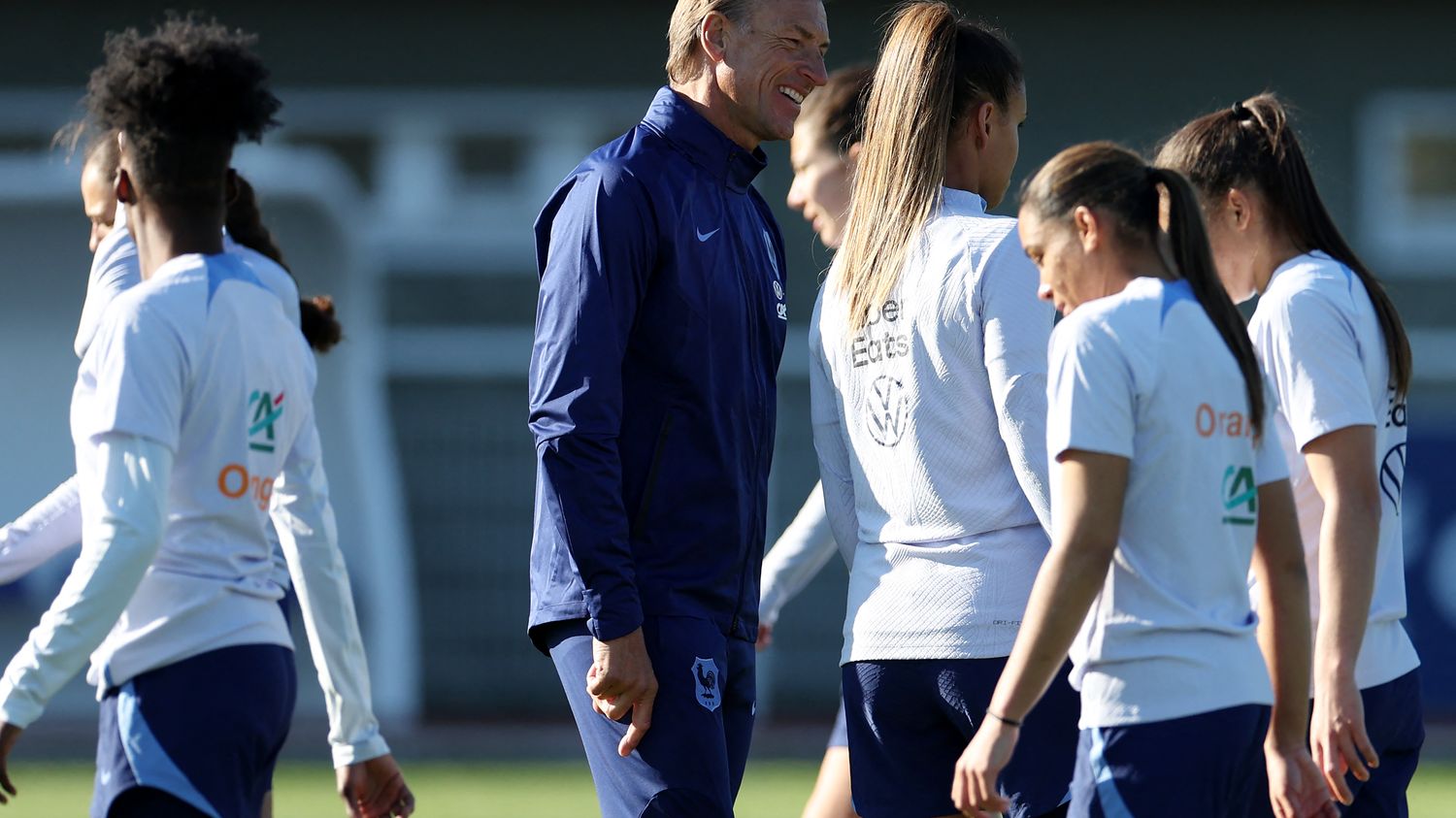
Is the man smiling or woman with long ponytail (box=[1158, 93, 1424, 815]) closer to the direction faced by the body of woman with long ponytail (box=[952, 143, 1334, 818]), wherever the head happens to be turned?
the man smiling

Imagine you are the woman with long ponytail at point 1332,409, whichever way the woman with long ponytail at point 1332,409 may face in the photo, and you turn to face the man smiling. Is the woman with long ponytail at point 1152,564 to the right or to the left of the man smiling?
left

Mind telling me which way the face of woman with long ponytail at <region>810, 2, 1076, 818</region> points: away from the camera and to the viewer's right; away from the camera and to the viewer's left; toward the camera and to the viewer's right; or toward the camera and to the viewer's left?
away from the camera and to the viewer's right

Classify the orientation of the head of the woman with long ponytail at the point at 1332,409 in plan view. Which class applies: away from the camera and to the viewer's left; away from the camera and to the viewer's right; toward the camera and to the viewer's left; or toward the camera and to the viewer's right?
away from the camera and to the viewer's left

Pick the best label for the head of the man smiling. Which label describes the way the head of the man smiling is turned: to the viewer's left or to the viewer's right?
to the viewer's right

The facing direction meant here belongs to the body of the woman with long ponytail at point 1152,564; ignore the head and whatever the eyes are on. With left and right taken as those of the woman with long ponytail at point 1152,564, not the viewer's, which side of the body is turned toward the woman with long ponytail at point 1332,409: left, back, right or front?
right

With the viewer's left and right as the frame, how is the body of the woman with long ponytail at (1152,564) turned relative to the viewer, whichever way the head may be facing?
facing away from the viewer and to the left of the viewer

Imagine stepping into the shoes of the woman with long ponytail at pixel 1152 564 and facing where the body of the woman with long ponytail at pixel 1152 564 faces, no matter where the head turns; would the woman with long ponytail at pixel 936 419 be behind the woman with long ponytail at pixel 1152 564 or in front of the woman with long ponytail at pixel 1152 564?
in front

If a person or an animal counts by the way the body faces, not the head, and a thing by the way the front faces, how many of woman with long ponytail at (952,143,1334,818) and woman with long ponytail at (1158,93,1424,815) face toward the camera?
0

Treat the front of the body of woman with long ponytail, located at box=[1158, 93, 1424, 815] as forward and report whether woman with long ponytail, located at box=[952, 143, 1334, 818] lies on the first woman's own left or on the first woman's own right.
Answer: on the first woman's own left

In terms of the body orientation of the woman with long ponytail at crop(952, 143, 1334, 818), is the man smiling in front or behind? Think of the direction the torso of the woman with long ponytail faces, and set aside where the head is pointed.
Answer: in front
